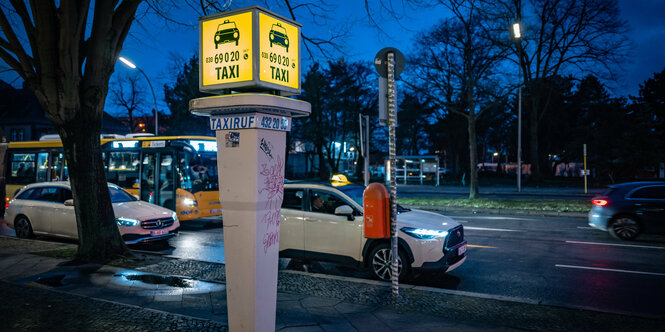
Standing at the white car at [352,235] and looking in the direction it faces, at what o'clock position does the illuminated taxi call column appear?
The illuminated taxi call column is roughly at 2 o'clock from the white car.

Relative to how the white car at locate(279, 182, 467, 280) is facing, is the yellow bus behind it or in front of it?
behind

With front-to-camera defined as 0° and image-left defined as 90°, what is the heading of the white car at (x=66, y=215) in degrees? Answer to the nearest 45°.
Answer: approximately 315°

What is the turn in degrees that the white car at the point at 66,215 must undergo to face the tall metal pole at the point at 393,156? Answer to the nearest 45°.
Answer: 0° — it already faces it

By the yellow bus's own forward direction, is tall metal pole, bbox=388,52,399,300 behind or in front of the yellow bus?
in front

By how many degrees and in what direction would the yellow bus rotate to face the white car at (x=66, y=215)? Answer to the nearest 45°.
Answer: approximately 90° to its right

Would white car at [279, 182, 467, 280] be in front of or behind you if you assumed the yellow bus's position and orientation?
in front

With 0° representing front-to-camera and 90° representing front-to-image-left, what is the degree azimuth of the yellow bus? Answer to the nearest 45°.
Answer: approximately 315°

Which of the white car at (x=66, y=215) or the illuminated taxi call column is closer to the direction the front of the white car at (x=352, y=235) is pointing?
the illuminated taxi call column

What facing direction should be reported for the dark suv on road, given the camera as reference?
facing to the right of the viewer

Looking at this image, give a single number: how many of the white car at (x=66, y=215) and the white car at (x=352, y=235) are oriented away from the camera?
0

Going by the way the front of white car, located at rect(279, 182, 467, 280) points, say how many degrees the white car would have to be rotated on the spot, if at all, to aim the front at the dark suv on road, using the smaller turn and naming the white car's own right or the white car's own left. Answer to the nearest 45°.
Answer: approximately 90° to the white car's own left

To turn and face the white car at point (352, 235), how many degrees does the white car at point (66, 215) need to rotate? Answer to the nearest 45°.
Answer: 0° — it already faces it
